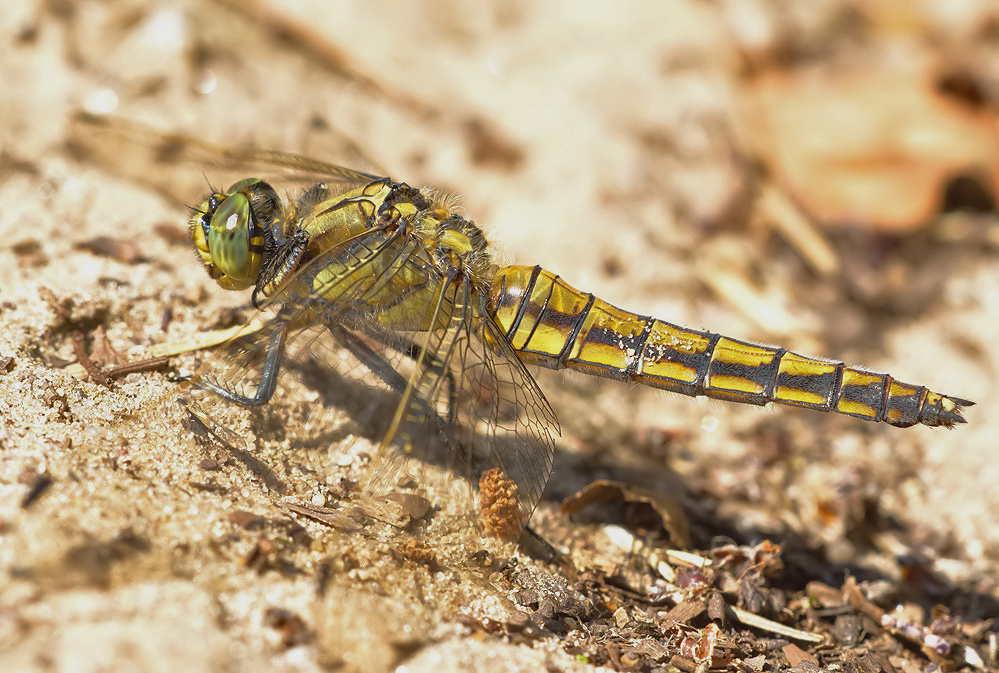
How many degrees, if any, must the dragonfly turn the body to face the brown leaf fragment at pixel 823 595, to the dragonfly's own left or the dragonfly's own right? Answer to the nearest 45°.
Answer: approximately 180°

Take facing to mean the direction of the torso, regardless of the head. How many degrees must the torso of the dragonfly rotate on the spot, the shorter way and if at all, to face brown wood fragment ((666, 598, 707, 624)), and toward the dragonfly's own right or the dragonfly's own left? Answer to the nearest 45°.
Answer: approximately 180°

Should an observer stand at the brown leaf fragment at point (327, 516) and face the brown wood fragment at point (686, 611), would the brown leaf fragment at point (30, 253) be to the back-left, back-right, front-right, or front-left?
back-left

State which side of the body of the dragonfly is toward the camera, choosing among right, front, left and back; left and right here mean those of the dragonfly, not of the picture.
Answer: left

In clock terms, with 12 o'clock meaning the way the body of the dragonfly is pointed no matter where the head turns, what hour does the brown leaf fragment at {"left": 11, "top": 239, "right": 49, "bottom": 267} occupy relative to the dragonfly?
The brown leaf fragment is roughly at 12 o'clock from the dragonfly.

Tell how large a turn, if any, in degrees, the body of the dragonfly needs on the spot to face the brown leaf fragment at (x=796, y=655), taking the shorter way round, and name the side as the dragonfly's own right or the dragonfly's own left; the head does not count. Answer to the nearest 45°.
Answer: approximately 180°
